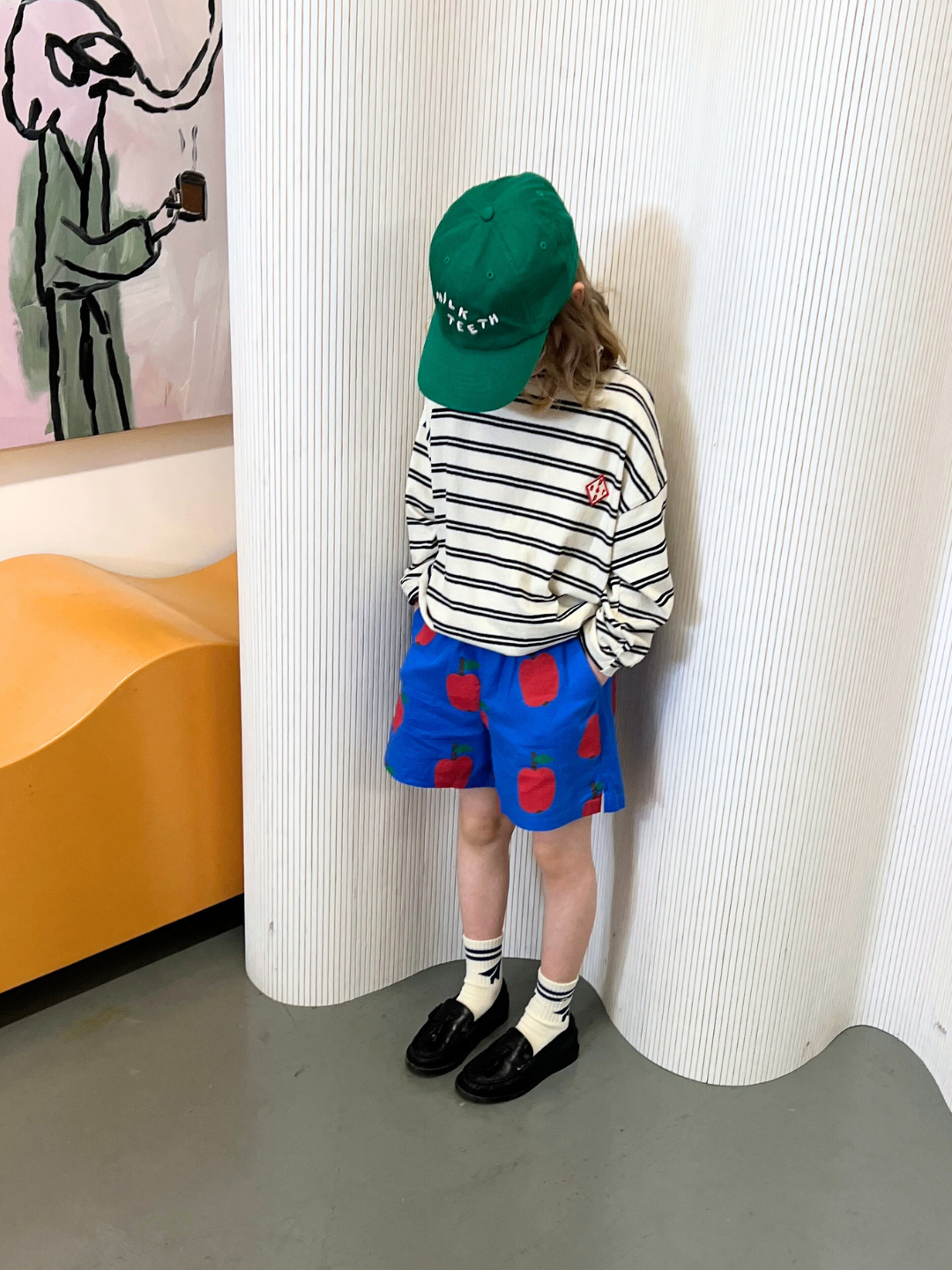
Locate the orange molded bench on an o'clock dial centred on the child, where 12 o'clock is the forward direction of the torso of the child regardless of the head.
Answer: The orange molded bench is roughly at 2 o'clock from the child.
